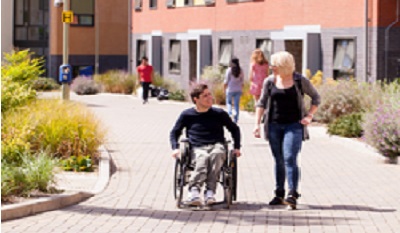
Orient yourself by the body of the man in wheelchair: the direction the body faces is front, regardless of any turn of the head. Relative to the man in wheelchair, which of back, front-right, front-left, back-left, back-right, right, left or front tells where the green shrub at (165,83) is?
back

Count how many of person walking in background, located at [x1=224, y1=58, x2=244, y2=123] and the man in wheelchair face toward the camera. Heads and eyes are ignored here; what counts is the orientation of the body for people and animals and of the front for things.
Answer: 1

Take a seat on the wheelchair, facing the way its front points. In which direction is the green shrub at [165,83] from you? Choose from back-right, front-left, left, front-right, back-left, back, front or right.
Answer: back

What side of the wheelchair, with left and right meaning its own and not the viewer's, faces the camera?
front

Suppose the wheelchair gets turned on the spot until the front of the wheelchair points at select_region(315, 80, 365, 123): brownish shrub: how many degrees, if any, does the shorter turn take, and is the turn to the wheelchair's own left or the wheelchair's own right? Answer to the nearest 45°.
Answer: approximately 180°

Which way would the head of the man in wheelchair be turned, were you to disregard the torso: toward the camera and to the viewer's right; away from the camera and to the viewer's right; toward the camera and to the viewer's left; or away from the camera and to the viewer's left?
toward the camera and to the viewer's right

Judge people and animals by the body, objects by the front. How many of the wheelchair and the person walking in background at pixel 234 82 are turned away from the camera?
1

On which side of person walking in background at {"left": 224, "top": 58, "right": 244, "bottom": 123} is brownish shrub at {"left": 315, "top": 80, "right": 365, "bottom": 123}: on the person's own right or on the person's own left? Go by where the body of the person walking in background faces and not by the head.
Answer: on the person's own right

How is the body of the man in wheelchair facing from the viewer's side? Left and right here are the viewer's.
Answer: facing the viewer

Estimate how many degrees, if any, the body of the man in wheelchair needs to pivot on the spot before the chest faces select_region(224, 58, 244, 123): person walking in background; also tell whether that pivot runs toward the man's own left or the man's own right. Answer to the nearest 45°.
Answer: approximately 180°

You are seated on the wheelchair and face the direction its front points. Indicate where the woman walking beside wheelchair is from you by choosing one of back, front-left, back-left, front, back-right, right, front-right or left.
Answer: left

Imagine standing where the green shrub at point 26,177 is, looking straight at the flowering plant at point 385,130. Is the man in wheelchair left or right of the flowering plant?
right

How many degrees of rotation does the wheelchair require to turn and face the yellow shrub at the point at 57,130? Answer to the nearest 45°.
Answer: approximately 135° to its right
